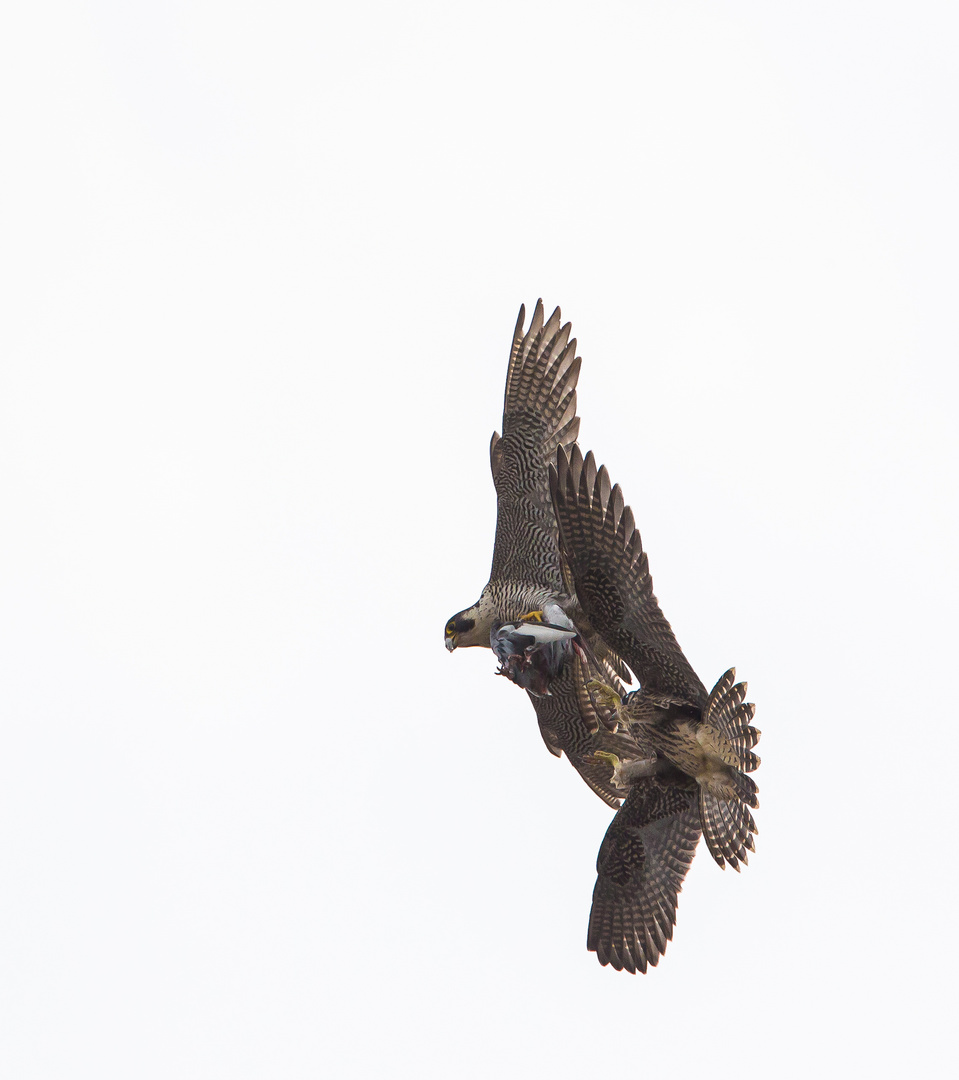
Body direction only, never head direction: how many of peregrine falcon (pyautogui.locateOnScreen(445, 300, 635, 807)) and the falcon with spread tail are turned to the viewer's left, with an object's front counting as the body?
2

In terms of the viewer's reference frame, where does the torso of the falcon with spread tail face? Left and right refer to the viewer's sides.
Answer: facing to the left of the viewer

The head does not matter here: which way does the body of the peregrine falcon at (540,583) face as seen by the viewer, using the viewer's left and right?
facing to the left of the viewer
